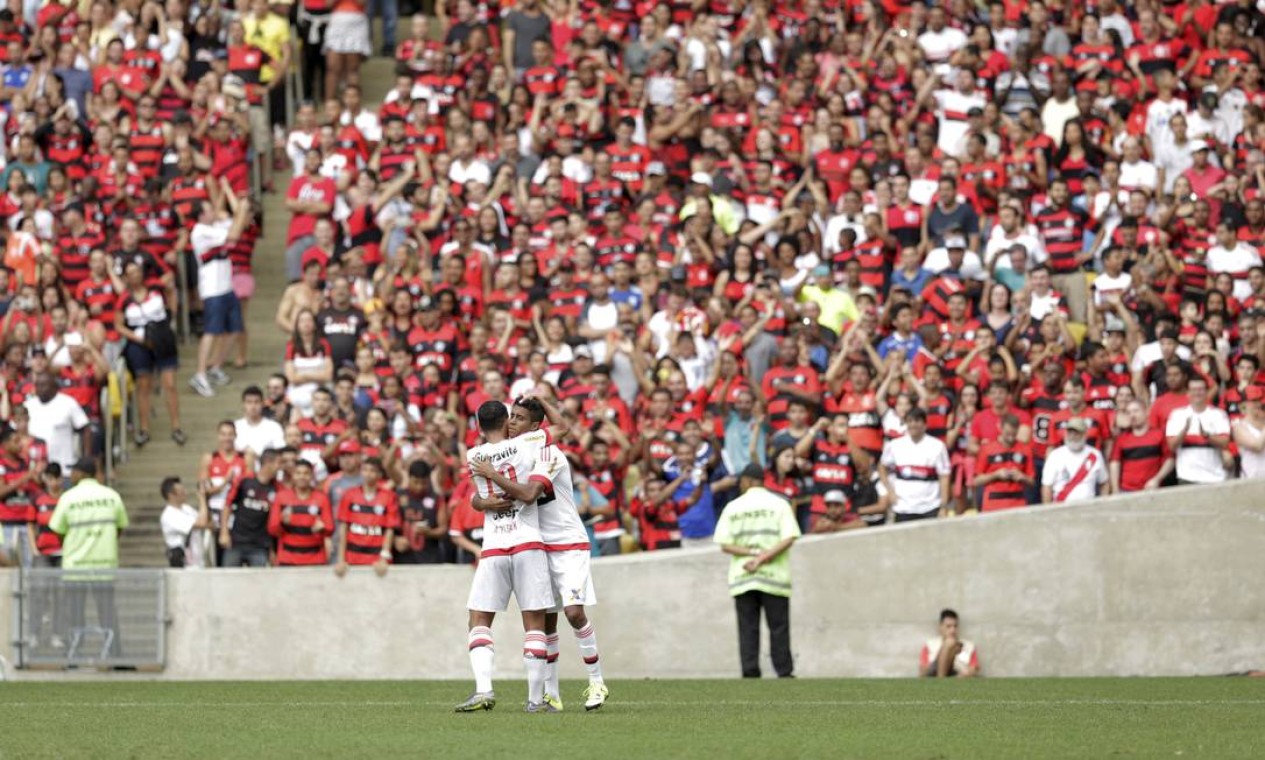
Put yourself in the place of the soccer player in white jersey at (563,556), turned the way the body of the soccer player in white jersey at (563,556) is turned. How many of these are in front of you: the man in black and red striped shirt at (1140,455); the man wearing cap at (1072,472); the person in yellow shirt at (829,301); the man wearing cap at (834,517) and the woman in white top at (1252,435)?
0

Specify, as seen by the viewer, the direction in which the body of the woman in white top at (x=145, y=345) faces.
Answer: toward the camera

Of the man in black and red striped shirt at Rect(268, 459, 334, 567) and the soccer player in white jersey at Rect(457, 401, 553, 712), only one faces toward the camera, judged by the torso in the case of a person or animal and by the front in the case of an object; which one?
the man in black and red striped shirt

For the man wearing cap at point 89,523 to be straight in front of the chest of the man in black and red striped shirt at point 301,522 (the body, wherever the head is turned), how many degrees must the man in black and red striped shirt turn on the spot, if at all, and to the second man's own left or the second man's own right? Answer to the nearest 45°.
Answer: approximately 90° to the second man's own right

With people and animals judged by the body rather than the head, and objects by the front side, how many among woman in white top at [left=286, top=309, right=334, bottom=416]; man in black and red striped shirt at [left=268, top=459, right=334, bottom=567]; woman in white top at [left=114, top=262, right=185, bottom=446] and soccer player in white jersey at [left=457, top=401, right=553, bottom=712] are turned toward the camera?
3

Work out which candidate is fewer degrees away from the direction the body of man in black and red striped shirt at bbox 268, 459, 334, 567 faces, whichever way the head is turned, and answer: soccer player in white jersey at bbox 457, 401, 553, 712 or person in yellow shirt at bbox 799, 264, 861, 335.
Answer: the soccer player in white jersey

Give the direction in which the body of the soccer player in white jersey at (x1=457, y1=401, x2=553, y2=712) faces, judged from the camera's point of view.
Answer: away from the camera

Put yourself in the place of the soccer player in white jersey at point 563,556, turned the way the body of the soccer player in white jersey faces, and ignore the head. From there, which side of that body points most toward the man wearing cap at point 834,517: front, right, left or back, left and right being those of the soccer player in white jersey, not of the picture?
back

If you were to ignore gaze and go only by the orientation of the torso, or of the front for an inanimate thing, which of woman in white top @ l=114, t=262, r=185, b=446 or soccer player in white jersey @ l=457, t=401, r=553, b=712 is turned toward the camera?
the woman in white top

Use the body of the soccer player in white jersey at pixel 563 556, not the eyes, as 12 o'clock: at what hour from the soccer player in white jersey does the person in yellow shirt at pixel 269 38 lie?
The person in yellow shirt is roughly at 4 o'clock from the soccer player in white jersey.

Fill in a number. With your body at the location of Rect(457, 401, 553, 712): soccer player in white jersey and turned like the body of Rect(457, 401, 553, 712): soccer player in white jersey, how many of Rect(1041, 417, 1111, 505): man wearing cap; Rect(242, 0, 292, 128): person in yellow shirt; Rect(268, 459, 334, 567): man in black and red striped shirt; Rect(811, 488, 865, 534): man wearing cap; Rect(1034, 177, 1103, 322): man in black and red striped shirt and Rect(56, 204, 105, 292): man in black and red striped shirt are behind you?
0

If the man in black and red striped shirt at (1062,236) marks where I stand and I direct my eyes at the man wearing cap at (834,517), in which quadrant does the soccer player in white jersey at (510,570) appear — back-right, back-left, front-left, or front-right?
front-left

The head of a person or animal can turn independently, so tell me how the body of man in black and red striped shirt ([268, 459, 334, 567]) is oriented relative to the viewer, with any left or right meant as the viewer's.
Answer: facing the viewer

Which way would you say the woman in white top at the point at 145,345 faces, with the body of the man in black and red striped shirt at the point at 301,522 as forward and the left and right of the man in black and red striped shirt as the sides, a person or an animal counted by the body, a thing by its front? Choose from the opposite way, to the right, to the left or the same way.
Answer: the same way

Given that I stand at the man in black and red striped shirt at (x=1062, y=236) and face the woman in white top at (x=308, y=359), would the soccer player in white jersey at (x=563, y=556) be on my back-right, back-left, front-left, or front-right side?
front-left

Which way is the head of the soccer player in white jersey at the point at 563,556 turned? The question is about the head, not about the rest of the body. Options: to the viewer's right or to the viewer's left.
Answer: to the viewer's left

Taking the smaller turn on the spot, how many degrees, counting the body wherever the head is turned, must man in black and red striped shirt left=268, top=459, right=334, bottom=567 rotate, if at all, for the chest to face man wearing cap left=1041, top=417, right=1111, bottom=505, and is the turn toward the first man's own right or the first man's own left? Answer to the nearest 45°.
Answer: approximately 90° to the first man's own left

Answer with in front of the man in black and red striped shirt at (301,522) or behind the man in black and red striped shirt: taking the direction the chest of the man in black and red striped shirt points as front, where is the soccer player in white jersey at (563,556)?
in front
